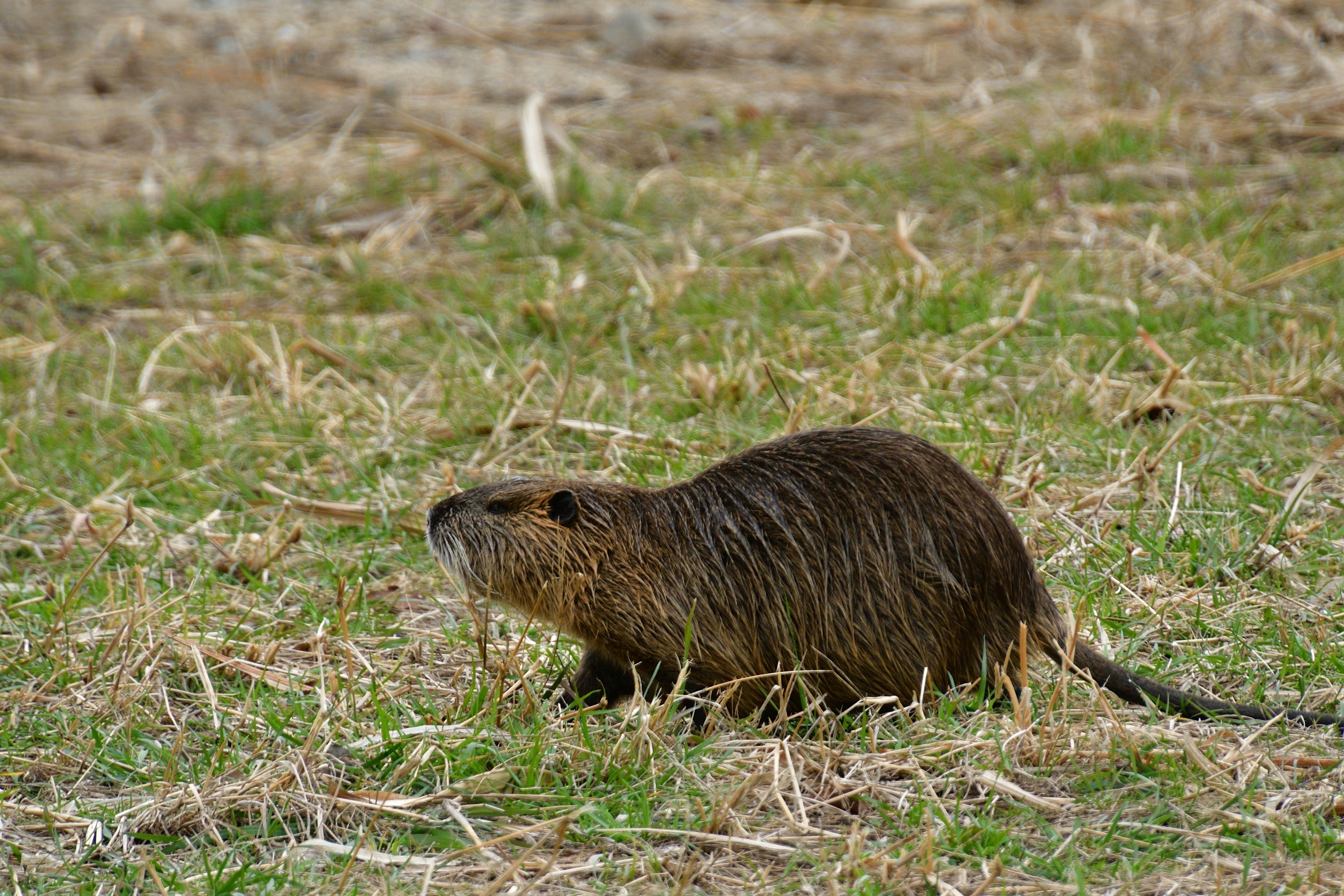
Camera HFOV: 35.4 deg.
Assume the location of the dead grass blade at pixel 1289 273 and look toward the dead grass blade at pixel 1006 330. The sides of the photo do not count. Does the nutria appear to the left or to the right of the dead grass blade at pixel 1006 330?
left

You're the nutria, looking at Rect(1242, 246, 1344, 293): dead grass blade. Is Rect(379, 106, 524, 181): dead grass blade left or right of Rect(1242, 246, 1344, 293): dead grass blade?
left

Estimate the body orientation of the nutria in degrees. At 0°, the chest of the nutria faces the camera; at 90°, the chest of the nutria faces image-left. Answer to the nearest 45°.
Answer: approximately 90°
